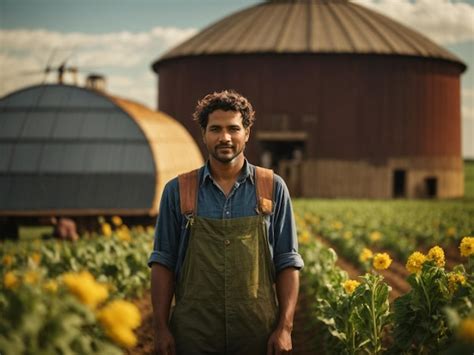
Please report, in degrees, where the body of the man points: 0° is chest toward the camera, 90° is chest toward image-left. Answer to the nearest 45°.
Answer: approximately 0°

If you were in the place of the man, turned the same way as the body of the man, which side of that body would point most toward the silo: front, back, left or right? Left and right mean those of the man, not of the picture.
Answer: back

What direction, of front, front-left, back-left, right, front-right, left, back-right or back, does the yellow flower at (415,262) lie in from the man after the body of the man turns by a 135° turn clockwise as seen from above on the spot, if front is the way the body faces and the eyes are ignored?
right

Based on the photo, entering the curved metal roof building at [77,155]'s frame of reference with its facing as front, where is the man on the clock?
The man is roughly at 12 o'clock from the curved metal roof building.

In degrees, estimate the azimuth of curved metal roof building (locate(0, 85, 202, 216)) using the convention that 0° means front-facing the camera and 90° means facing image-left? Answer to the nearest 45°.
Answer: approximately 0°

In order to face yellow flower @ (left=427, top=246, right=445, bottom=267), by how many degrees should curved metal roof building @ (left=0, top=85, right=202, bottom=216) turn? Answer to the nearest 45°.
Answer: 0° — it already faces it
